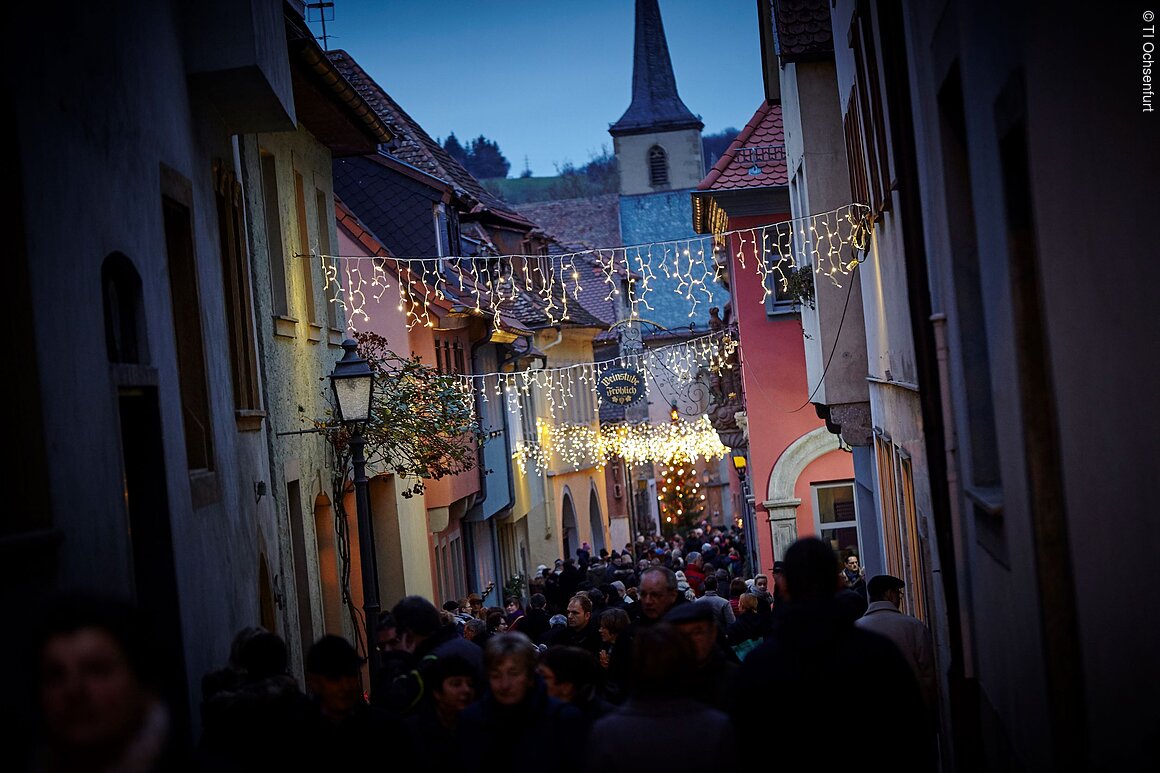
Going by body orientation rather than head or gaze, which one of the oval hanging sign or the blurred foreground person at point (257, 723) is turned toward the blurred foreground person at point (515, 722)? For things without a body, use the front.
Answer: the oval hanging sign

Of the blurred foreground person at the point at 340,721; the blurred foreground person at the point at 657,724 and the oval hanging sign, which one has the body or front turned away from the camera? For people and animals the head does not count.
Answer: the blurred foreground person at the point at 657,724

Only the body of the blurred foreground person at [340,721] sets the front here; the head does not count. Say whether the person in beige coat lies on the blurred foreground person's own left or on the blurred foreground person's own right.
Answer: on the blurred foreground person's own left

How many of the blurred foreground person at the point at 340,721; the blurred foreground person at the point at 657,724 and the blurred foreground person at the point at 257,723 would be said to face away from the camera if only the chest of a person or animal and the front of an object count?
2

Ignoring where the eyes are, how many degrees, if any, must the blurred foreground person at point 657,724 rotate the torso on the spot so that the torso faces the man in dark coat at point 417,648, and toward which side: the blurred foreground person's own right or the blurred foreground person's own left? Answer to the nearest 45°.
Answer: approximately 45° to the blurred foreground person's own left

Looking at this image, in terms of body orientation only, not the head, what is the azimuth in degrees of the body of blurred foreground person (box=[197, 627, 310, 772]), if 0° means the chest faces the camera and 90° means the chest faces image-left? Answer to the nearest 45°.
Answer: approximately 180°

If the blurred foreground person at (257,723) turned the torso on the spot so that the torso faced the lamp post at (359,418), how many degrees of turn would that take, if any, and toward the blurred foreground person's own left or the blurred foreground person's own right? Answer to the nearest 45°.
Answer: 0° — they already face it

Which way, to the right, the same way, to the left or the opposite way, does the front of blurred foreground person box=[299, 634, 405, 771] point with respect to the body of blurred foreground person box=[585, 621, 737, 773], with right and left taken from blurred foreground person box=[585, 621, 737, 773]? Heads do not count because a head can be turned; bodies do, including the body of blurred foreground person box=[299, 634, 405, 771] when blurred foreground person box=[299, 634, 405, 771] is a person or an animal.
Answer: the opposite way

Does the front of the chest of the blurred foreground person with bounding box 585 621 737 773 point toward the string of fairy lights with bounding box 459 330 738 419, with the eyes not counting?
yes

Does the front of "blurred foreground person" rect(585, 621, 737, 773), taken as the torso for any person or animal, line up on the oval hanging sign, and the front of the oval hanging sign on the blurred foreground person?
yes

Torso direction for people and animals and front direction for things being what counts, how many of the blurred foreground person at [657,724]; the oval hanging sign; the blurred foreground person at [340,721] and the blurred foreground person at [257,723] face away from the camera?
2

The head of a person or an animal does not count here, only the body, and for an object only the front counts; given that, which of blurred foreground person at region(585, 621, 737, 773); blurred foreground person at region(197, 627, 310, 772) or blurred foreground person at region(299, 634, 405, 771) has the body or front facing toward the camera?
blurred foreground person at region(299, 634, 405, 771)

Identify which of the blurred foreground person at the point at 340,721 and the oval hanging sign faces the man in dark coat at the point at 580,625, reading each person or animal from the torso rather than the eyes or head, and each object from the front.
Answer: the oval hanging sign

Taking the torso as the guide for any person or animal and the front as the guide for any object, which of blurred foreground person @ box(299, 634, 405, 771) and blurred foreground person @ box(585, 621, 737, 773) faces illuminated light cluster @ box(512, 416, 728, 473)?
blurred foreground person @ box(585, 621, 737, 773)

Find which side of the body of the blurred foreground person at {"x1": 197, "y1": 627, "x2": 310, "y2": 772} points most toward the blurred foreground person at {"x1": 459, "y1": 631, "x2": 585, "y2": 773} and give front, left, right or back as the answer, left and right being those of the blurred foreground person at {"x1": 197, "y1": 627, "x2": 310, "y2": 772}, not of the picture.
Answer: right

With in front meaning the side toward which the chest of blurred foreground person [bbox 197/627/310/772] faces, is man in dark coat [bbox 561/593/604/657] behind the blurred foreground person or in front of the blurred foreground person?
in front

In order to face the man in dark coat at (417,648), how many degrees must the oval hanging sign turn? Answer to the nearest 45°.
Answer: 0° — it already faces them

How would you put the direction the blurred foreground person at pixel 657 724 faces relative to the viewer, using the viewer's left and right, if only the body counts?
facing away from the viewer
